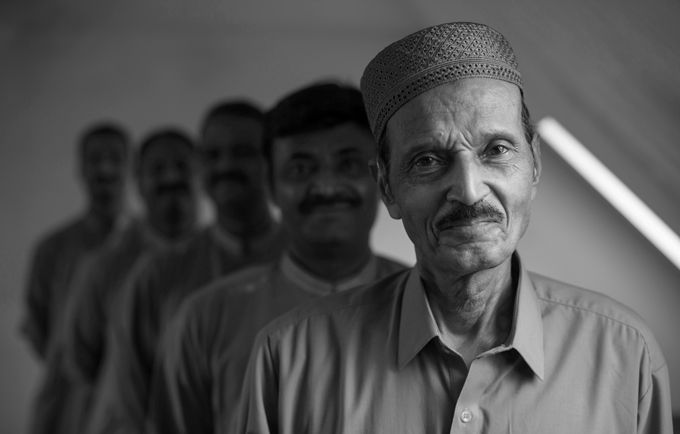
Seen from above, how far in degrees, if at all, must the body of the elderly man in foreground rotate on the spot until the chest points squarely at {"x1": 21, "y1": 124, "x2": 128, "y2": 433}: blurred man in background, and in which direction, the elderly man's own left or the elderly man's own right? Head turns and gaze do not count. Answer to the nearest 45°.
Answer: approximately 135° to the elderly man's own right

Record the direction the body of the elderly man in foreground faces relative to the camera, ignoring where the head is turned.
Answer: toward the camera

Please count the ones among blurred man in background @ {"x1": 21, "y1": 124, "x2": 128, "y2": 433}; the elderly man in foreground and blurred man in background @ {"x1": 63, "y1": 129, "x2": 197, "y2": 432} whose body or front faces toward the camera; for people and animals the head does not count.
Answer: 3

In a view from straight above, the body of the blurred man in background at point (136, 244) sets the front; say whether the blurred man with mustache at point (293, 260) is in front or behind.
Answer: in front

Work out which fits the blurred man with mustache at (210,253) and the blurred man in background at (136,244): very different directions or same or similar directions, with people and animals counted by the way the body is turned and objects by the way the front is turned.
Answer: same or similar directions

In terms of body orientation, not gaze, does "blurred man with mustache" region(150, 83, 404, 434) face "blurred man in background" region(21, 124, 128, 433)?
no

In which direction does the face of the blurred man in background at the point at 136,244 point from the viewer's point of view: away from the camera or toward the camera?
toward the camera

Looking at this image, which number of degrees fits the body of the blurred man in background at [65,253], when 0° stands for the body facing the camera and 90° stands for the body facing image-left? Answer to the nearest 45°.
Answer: approximately 0°

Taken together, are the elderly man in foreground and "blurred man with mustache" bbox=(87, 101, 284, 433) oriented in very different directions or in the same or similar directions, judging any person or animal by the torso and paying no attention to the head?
same or similar directions

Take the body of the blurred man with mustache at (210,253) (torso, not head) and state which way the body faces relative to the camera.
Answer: toward the camera

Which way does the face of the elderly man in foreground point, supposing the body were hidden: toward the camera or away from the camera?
toward the camera

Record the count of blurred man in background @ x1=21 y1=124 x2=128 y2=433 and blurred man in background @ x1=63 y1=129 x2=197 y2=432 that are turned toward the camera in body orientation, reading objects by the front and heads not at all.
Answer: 2

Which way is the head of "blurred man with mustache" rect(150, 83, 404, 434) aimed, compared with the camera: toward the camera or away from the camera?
toward the camera

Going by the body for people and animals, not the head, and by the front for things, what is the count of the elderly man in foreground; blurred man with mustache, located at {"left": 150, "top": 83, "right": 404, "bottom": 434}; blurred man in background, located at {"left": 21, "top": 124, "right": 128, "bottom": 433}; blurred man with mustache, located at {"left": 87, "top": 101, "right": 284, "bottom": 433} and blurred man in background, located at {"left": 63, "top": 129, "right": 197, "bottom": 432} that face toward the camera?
5

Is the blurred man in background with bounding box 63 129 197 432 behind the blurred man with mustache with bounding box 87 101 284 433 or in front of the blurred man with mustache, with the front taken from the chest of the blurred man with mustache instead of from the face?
behind

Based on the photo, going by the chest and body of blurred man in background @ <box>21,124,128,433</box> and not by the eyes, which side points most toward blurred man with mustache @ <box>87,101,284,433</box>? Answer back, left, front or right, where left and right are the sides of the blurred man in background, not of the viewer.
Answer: front

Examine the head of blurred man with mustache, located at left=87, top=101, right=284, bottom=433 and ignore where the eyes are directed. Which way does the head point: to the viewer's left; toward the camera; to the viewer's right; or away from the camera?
toward the camera

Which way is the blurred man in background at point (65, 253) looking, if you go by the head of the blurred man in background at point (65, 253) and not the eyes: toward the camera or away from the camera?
toward the camera
